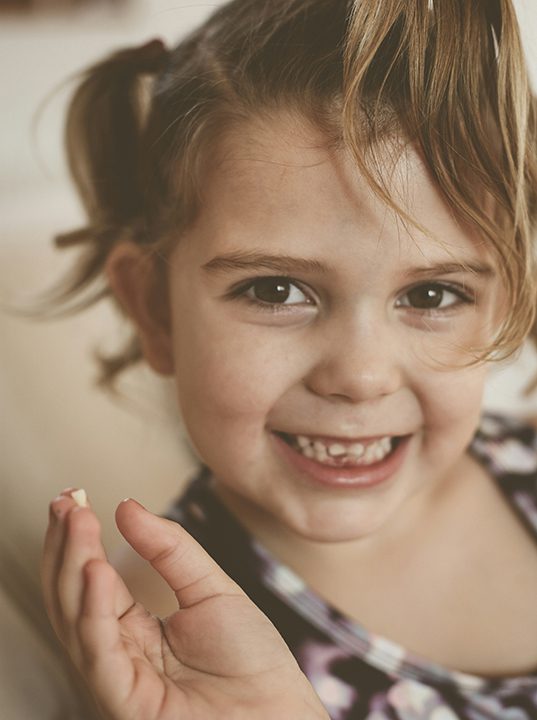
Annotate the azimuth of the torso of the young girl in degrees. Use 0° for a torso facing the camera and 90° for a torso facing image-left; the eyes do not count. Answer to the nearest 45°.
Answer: approximately 0°
